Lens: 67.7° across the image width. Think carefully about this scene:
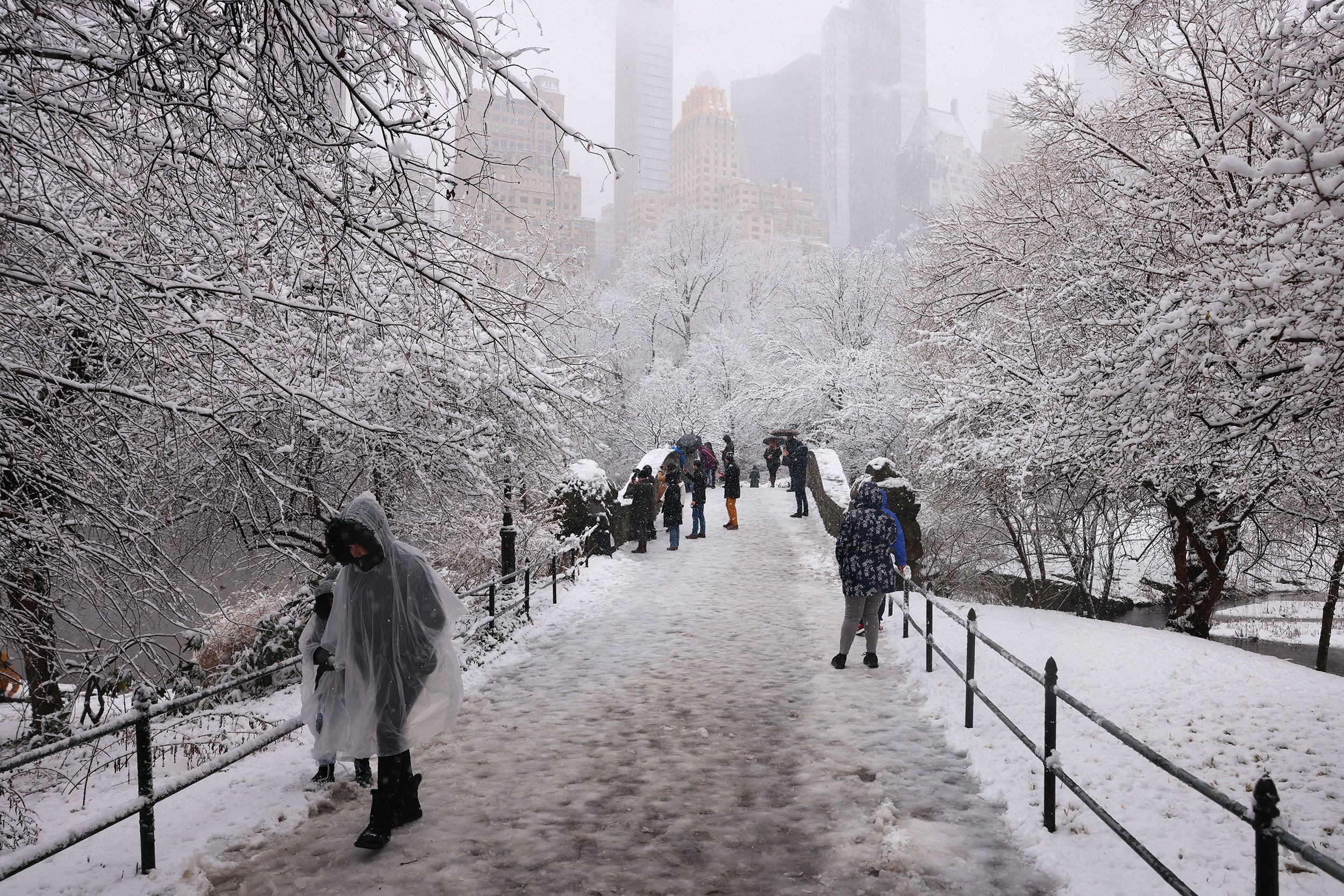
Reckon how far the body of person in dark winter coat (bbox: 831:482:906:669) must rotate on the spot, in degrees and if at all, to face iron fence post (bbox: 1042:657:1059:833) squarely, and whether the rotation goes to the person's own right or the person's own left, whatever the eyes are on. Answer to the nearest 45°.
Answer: approximately 180°

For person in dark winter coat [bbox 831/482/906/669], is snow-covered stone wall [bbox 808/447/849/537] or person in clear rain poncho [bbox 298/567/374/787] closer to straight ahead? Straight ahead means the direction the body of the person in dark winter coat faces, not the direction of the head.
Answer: the snow-covered stone wall

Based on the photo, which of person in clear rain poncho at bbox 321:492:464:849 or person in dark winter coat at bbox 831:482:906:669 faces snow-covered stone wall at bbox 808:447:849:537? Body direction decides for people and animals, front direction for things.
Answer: the person in dark winter coat

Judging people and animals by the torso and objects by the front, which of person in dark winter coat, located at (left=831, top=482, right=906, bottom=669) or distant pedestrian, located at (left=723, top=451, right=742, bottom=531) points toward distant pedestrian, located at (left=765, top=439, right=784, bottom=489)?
the person in dark winter coat

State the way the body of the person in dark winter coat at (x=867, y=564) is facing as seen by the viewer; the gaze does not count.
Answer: away from the camera
